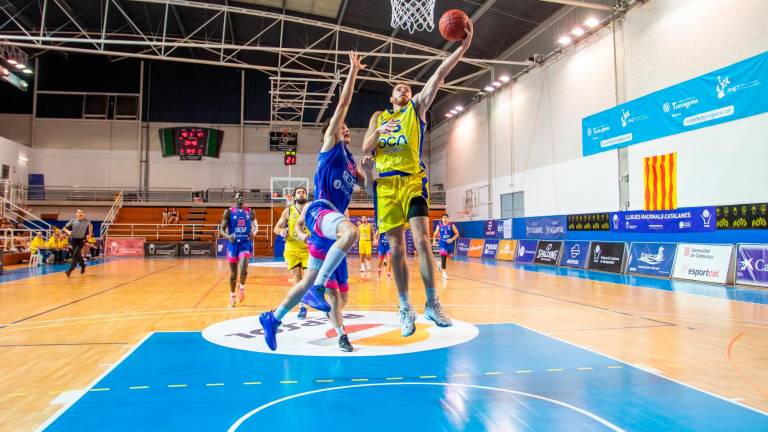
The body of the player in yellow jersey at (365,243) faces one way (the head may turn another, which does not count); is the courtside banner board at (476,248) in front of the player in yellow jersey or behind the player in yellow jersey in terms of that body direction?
behind

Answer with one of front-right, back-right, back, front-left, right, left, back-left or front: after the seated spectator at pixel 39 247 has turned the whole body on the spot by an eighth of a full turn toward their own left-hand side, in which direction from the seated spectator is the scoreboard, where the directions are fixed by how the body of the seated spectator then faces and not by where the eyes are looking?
front-left

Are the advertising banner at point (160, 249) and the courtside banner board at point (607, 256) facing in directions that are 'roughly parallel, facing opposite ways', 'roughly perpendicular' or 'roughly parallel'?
roughly perpendicular

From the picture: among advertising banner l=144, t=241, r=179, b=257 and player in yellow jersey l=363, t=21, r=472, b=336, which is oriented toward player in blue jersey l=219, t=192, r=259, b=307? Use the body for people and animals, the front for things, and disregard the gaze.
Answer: the advertising banner

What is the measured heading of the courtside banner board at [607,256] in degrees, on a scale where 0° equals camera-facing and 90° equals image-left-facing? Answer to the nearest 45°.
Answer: approximately 45°

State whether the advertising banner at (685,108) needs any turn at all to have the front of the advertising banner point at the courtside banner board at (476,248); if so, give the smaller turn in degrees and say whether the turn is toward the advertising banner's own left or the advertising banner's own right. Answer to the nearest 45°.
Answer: approximately 90° to the advertising banner's own right

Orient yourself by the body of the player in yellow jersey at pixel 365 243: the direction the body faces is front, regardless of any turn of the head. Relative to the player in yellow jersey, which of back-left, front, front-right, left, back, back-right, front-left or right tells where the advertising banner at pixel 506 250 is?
back-left

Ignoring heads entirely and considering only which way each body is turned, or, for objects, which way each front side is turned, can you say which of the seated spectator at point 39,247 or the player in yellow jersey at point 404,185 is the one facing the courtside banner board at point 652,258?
the seated spectator

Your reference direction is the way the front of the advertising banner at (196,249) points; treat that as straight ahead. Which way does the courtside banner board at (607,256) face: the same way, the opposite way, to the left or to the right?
to the right

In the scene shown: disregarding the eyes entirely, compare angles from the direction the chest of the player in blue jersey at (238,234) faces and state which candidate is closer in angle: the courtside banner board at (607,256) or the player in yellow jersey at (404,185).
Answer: the player in yellow jersey

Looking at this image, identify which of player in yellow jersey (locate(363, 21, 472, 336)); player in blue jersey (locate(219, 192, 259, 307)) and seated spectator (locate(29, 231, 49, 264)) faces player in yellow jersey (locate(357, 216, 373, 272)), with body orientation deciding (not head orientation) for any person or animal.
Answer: the seated spectator

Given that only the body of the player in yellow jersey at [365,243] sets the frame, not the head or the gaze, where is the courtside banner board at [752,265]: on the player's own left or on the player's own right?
on the player's own left
